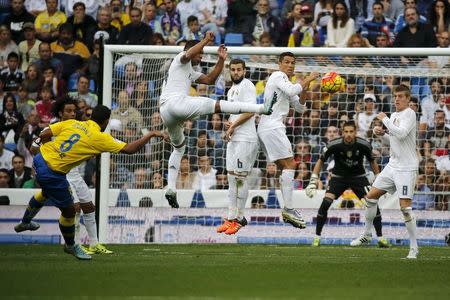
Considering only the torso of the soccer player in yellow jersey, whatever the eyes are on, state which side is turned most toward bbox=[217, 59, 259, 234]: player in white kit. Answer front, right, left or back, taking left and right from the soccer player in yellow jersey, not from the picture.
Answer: front

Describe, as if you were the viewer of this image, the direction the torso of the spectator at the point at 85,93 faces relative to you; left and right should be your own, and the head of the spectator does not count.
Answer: facing the viewer

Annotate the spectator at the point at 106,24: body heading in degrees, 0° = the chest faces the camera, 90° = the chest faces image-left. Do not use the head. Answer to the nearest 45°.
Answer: approximately 0°

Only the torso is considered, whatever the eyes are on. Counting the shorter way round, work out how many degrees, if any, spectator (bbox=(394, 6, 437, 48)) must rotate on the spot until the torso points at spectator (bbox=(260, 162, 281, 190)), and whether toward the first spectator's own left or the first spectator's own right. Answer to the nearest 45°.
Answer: approximately 45° to the first spectator's own right

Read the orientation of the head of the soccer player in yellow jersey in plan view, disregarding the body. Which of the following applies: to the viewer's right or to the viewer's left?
to the viewer's right

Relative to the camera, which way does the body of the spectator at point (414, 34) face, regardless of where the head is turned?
toward the camera

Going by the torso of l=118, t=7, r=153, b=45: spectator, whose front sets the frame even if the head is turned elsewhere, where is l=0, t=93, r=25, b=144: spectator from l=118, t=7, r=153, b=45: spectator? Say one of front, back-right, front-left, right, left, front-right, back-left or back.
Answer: right

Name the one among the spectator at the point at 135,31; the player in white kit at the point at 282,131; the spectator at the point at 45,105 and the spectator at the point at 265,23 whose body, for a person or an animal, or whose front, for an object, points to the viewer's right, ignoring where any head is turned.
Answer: the player in white kit

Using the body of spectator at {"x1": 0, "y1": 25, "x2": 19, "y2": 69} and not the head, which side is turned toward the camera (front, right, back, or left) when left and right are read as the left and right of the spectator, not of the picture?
front

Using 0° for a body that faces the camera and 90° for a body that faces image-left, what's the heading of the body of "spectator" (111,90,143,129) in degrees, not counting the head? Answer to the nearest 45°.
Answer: approximately 0°

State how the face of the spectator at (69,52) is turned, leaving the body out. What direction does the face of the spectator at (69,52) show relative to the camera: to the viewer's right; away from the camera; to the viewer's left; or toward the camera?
toward the camera
